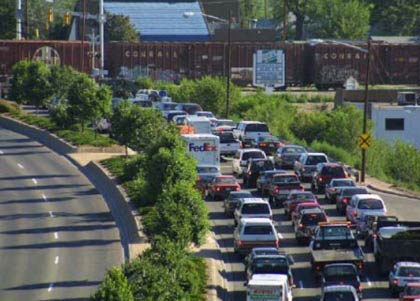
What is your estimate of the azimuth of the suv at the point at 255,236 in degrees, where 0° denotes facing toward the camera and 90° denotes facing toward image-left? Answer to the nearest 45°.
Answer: approximately 180°

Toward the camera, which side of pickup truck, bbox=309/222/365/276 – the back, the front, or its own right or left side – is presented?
back

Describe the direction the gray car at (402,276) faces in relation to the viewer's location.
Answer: facing away from the viewer and to the left of the viewer

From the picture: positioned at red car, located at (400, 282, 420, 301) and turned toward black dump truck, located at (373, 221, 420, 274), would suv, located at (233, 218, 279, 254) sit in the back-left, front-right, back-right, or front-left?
front-left

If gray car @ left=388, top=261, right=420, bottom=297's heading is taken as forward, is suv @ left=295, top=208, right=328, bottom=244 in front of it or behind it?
in front

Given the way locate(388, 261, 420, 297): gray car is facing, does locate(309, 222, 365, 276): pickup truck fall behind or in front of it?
in front
